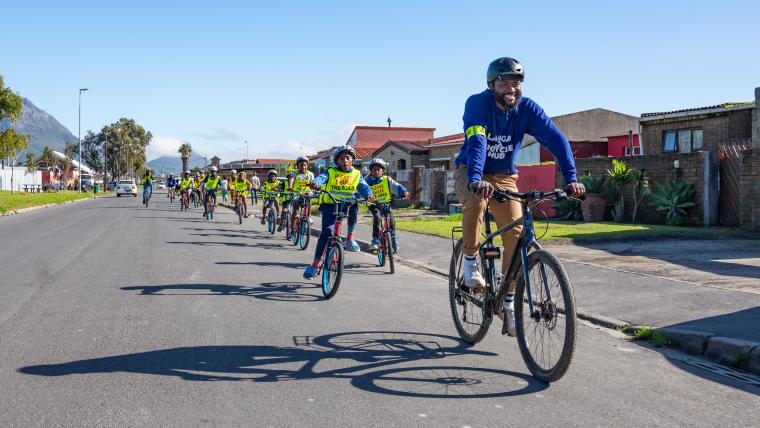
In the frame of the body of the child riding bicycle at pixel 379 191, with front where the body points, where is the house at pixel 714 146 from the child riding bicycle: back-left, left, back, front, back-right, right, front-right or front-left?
back-left

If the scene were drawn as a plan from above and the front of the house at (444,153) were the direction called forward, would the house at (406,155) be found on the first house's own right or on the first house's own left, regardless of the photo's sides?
on the first house's own right

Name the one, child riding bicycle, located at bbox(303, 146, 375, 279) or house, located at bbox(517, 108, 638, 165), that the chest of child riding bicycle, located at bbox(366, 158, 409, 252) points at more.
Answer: the child riding bicycle

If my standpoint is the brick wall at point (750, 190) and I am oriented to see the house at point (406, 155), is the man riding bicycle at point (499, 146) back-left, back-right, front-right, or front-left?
back-left

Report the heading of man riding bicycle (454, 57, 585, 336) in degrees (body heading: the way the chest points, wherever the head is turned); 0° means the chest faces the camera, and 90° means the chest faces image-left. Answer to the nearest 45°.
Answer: approximately 315°

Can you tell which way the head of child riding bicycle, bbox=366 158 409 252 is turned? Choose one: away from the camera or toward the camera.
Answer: toward the camera

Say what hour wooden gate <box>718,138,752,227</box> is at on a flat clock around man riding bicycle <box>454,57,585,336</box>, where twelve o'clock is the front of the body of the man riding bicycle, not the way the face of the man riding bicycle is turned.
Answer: The wooden gate is roughly at 8 o'clock from the man riding bicycle.

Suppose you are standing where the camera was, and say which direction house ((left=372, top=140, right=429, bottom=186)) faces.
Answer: facing the viewer and to the left of the viewer

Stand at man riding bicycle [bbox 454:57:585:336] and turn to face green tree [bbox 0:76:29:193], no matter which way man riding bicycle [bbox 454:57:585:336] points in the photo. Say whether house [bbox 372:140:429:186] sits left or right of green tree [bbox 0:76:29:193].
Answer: right

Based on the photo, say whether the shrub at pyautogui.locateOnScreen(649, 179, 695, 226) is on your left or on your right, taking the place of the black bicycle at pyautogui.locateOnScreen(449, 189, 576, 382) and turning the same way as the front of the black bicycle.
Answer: on your left

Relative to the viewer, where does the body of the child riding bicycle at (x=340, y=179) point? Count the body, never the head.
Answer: toward the camera

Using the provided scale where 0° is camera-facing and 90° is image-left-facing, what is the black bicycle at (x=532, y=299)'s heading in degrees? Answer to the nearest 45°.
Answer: approximately 315°

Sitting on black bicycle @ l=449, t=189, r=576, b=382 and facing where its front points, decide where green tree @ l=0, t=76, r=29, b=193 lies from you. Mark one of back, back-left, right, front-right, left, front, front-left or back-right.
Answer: back

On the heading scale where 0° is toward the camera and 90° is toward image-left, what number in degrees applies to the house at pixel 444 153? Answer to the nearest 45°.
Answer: approximately 45°

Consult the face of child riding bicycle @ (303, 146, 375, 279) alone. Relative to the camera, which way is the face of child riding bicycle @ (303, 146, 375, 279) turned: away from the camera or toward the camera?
toward the camera

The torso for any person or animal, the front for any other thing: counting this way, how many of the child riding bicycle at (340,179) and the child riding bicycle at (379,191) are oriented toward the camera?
2
